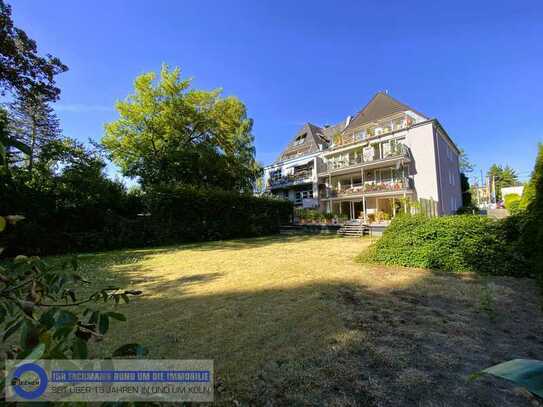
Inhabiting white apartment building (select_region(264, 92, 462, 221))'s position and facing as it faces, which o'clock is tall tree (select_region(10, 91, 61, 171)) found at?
The tall tree is roughly at 1 o'clock from the white apartment building.

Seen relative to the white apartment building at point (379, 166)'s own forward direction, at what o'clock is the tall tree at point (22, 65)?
The tall tree is roughly at 12 o'clock from the white apartment building.

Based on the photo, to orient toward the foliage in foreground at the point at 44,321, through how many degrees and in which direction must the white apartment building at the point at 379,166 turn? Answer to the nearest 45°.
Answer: approximately 45° to its left

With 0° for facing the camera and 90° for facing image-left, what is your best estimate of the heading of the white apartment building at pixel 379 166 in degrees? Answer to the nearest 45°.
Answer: approximately 45°

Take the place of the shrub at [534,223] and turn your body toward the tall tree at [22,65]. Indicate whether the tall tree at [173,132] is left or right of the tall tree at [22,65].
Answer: right

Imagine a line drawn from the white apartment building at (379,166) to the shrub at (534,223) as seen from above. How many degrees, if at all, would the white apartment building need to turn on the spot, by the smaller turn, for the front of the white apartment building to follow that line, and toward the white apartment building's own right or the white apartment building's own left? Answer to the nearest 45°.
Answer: approximately 45° to the white apartment building's own left

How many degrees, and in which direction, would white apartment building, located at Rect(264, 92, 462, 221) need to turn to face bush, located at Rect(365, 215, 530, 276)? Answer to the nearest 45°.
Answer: approximately 45° to its left

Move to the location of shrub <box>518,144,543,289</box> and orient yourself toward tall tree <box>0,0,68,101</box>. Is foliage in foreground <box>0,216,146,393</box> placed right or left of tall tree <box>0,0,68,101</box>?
left
